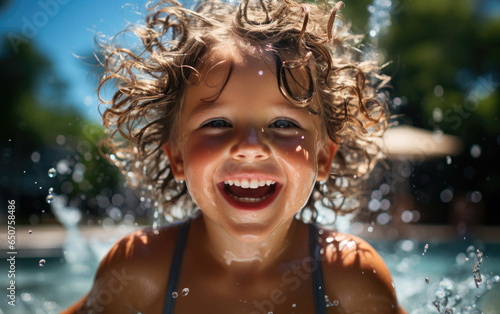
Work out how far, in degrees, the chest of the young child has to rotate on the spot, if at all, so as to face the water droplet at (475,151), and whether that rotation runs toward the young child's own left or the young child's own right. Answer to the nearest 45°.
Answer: approximately 135° to the young child's own left

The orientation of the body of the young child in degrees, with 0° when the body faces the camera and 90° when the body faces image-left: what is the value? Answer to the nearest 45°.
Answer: approximately 0°
